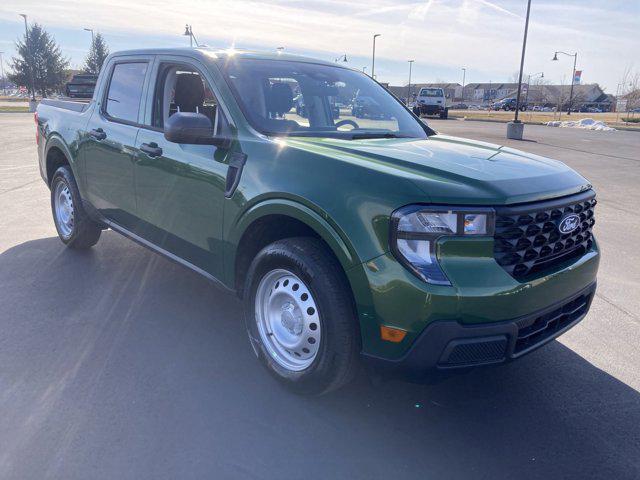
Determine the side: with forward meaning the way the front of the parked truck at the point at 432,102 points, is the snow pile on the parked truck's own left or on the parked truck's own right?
on the parked truck's own left

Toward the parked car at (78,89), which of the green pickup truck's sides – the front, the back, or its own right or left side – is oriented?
back

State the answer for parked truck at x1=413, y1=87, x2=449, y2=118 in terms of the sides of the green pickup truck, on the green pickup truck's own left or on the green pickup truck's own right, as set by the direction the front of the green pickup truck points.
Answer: on the green pickup truck's own left

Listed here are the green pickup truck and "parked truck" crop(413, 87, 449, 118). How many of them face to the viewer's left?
0

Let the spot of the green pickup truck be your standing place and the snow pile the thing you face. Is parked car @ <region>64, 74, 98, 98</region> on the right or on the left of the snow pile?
left

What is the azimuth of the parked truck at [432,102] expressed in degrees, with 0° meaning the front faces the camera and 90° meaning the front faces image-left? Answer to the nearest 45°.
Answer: approximately 0°

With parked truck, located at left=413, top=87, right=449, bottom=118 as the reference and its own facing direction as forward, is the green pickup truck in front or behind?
in front
